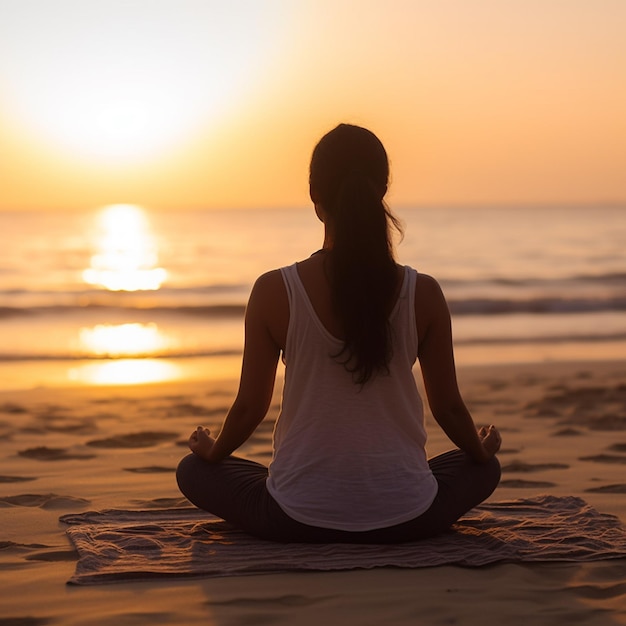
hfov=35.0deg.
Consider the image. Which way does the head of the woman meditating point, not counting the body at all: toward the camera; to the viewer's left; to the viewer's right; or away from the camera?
away from the camera

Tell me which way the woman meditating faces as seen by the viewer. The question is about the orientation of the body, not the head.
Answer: away from the camera
